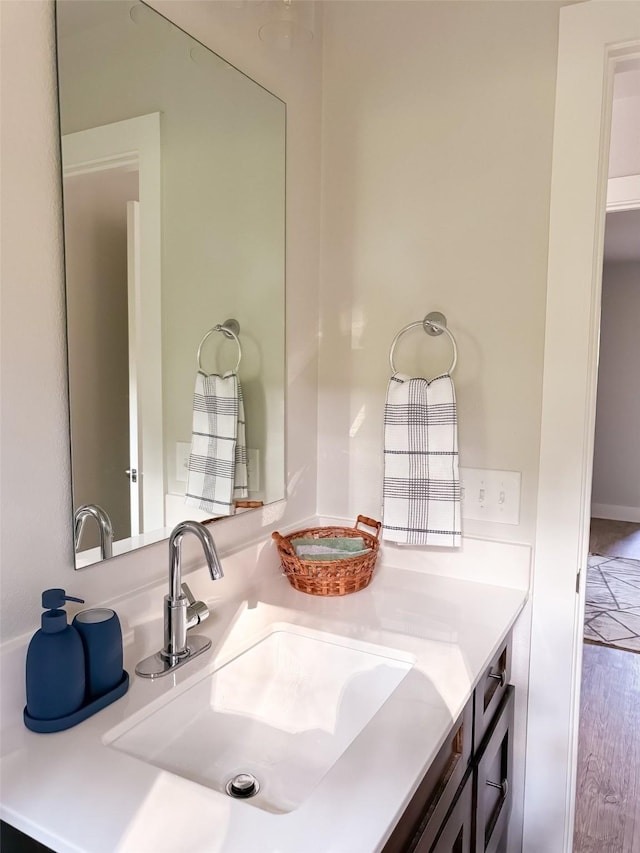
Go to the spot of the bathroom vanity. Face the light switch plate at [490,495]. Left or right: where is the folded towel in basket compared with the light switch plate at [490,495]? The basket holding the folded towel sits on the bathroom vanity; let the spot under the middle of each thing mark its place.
left

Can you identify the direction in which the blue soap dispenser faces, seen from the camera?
facing the viewer and to the right of the viewer

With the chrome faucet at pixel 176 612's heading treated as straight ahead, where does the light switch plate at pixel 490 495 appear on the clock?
The light switch plate is roughly at 10 o'clock from the chrome faucet.

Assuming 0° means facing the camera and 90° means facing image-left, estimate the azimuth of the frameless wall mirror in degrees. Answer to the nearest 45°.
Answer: approximately 315°

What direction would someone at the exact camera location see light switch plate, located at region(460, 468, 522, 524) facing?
facing the viewer

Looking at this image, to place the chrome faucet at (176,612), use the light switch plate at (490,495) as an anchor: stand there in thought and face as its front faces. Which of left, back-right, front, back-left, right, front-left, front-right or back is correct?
front-right

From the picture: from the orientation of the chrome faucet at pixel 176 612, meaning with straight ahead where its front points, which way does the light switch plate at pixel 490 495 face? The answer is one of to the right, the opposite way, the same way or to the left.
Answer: to the right

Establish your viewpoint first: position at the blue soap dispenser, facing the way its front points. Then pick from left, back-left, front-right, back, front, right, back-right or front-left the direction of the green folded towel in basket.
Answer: left
